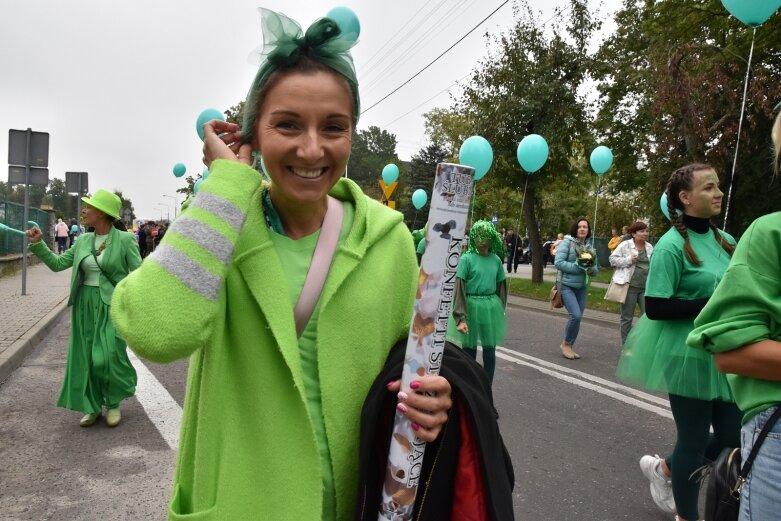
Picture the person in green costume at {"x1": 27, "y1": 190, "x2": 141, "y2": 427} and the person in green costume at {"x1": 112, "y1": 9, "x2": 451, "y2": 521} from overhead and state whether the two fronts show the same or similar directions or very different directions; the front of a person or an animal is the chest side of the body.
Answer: same or similar directions

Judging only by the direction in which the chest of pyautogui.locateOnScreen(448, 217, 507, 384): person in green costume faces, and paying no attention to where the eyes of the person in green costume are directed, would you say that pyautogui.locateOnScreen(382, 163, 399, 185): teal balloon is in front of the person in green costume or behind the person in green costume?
behind

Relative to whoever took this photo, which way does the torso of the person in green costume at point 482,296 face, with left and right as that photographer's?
facing the viewer

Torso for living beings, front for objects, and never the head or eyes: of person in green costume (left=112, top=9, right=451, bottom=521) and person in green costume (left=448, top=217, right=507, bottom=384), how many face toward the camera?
2

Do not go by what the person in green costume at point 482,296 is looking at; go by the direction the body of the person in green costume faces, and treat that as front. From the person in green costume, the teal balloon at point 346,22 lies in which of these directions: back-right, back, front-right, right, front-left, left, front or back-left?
front

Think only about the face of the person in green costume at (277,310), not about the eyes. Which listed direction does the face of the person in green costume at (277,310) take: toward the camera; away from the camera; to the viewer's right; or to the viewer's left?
toward the camera

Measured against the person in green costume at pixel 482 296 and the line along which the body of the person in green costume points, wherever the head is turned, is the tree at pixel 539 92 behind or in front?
behind

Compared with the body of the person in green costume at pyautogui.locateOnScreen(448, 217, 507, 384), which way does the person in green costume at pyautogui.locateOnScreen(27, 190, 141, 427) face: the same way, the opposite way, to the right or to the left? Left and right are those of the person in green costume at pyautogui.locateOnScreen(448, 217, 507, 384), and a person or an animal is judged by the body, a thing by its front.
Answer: the same way

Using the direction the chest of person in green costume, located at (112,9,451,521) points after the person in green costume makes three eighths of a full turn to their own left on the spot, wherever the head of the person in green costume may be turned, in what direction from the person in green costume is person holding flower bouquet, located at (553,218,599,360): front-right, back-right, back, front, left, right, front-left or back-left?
front

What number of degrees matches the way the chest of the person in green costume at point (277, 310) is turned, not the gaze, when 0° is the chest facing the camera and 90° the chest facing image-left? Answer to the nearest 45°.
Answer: approximately 0°
